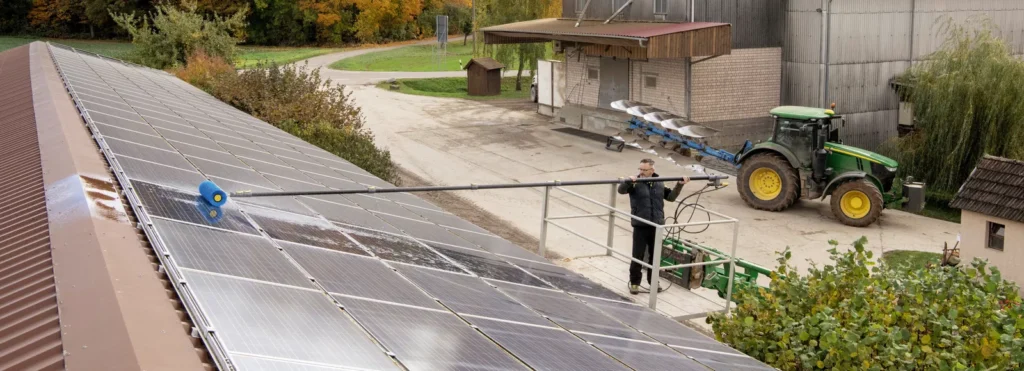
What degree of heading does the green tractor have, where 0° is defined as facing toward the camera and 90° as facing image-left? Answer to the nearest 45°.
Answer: approximately 315°

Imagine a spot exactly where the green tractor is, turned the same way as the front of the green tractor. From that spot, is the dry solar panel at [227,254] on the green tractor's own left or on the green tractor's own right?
on the green tractor's own right

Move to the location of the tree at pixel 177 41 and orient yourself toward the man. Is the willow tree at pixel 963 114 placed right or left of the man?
left

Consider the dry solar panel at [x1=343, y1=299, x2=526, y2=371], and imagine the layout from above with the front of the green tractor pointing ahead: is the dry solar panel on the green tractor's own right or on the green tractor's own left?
on the green tractor's own right

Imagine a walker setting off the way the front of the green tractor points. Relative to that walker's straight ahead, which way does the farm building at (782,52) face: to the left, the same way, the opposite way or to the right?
to the right

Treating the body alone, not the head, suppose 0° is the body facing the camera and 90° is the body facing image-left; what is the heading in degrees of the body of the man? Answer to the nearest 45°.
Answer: approximately 45°

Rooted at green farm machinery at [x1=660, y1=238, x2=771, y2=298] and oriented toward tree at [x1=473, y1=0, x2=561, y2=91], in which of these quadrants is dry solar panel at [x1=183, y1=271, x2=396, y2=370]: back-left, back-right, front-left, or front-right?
back-left

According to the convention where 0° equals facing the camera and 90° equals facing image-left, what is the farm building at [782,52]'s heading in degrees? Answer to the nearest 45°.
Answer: approximately 45°

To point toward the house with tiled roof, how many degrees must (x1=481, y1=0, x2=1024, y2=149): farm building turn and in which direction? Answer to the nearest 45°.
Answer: approximately 45° to its left
